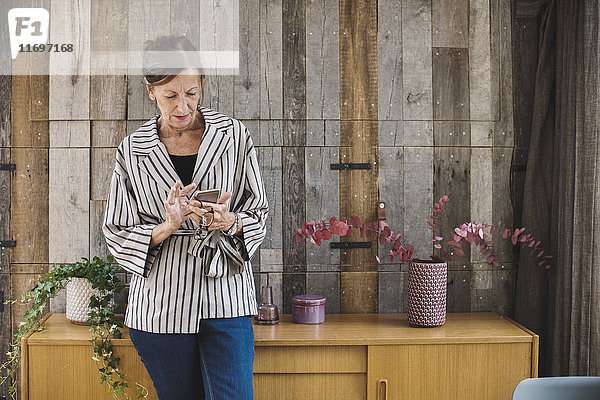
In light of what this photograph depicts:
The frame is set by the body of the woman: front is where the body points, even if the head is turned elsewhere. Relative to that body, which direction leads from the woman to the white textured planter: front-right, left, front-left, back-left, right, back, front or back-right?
back-right

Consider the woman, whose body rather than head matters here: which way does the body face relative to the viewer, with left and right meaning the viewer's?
facing the viewer

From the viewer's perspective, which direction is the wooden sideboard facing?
toward the camera

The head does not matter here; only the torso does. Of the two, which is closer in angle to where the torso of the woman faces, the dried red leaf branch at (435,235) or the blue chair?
the blue chair

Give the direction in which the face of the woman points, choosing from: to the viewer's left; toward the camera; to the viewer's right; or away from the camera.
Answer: toward the camera

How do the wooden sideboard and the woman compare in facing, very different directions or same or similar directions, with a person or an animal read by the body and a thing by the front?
same or similar directions

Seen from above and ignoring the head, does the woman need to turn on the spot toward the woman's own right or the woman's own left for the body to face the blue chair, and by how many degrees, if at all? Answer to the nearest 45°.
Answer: approximately 45° to the woman's own left

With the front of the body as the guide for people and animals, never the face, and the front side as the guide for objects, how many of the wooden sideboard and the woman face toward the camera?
2

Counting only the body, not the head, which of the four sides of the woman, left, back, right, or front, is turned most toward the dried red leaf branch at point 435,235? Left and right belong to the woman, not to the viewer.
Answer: left
